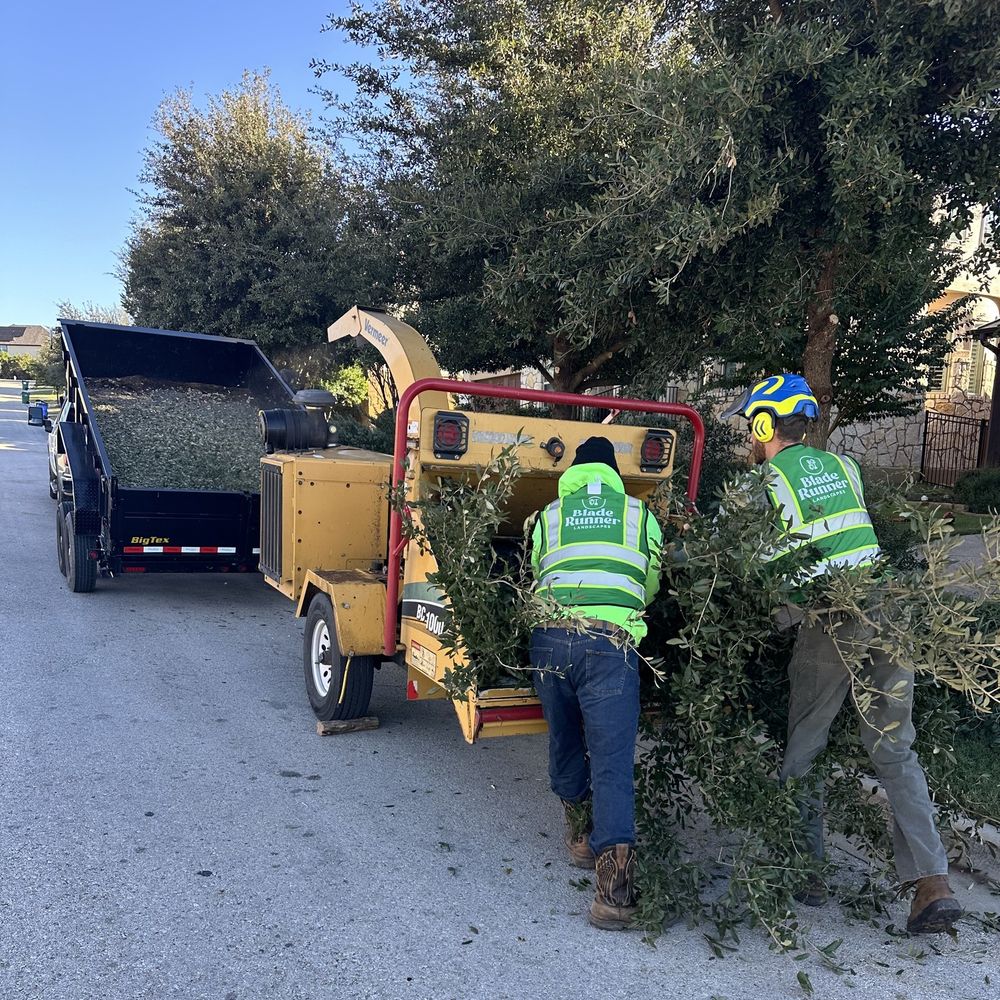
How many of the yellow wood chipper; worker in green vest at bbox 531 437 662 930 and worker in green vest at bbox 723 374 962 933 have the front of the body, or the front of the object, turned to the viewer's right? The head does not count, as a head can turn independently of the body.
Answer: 0

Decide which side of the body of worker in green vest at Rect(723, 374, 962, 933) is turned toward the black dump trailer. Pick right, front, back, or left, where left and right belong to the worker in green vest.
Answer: front

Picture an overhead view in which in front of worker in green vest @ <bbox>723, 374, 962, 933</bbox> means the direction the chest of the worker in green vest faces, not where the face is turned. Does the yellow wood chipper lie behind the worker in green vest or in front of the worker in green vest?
in front

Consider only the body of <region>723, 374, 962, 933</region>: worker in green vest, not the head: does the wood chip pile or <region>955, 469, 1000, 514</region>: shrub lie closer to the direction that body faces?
the wood chip pile

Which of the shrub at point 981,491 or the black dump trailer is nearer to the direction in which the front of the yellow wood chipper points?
the black dump trailer

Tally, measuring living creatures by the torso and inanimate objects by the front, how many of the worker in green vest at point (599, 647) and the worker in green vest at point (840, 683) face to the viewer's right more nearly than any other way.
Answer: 0

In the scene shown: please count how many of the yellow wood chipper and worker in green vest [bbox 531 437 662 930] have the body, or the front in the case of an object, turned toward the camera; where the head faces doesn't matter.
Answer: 0

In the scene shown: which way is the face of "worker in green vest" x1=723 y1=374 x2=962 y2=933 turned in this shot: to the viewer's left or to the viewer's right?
to the viewer's left

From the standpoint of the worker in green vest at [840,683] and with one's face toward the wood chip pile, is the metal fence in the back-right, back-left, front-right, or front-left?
front-right

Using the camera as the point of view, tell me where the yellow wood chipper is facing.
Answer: facing away from the viewer and to the left of the viewer

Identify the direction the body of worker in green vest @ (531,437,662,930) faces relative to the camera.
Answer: away from the camera

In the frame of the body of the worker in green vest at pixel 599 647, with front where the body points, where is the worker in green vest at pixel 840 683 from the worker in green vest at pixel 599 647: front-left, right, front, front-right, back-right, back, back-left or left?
right

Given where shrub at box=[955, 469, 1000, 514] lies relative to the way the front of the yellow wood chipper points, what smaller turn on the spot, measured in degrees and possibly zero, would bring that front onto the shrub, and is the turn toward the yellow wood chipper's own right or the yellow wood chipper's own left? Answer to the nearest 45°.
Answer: approximately 90° to the yellow wood chipper's own right

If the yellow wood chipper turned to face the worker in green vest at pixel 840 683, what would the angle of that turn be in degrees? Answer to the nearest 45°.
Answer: approximately 180°

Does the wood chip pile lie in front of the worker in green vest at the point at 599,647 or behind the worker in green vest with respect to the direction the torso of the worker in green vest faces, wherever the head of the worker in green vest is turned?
in front

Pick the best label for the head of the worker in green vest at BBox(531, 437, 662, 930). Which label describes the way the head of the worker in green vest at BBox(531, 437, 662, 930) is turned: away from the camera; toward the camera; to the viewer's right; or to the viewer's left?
away from the camera

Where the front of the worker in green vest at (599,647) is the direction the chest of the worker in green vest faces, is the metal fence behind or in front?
in front
